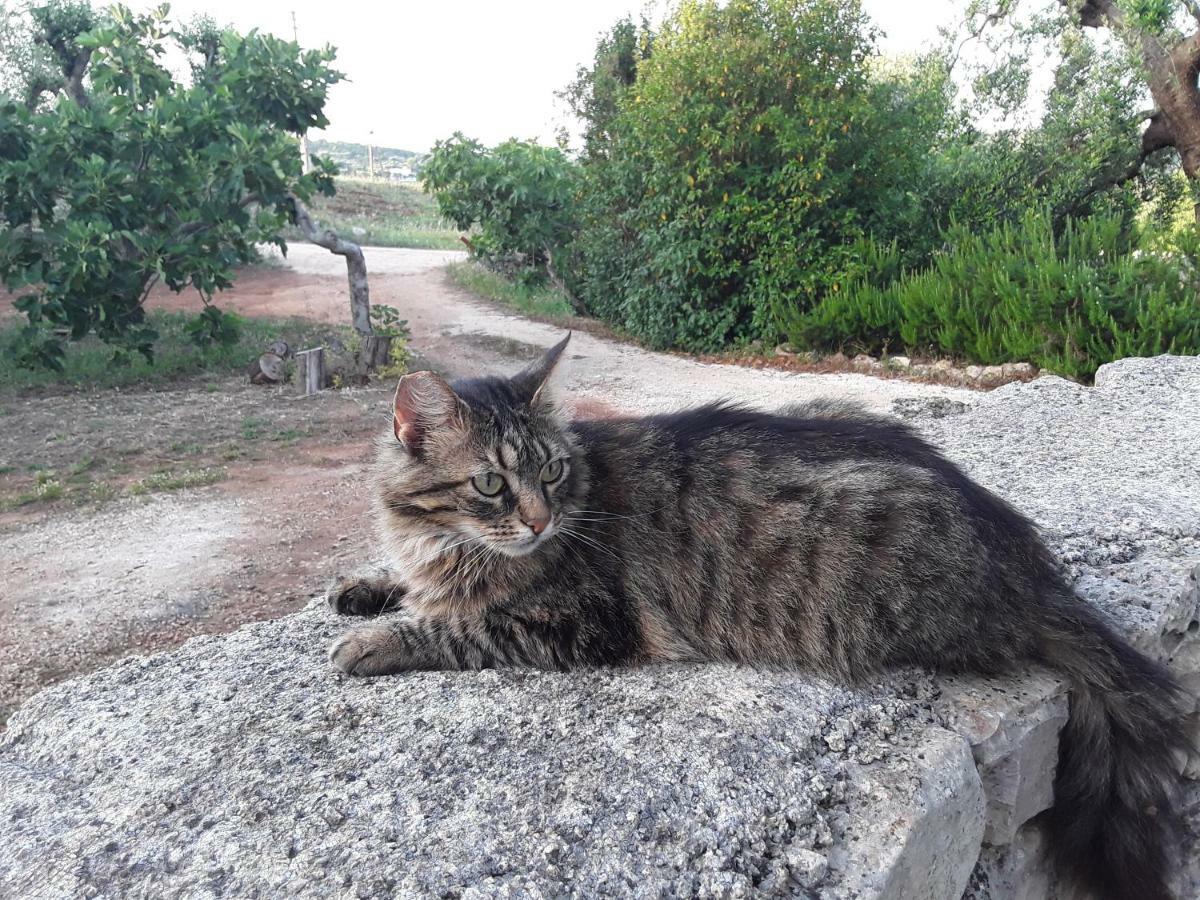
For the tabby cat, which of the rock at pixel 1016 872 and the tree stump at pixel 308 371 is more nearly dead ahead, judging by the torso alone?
the tree stump

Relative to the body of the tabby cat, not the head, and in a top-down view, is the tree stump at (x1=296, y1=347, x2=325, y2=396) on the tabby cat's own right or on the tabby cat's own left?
on the tabby cat's own right

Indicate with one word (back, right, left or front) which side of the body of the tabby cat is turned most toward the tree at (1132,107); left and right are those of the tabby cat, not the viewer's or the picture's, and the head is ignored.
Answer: right

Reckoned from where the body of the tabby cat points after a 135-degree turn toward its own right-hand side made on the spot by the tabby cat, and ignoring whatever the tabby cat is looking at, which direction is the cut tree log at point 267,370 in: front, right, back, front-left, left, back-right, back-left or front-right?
left

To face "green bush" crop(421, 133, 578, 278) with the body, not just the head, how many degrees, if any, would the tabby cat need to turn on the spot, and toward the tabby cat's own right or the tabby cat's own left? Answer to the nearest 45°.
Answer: approximately 45° to the tabby cat's own right

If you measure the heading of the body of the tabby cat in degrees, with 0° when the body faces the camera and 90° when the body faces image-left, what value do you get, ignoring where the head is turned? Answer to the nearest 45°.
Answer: approximately 90°

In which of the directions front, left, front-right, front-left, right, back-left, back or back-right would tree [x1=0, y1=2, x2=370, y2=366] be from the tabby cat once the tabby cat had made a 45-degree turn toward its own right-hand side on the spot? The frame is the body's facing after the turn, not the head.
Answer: front

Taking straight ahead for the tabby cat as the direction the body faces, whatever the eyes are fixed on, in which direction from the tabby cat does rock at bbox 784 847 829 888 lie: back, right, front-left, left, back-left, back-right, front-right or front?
left

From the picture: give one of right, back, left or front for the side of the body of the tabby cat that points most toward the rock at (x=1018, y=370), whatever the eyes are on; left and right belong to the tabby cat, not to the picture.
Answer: right

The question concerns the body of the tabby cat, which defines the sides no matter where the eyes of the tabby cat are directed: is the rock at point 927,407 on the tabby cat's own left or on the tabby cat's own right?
on the tabby cat's own right
